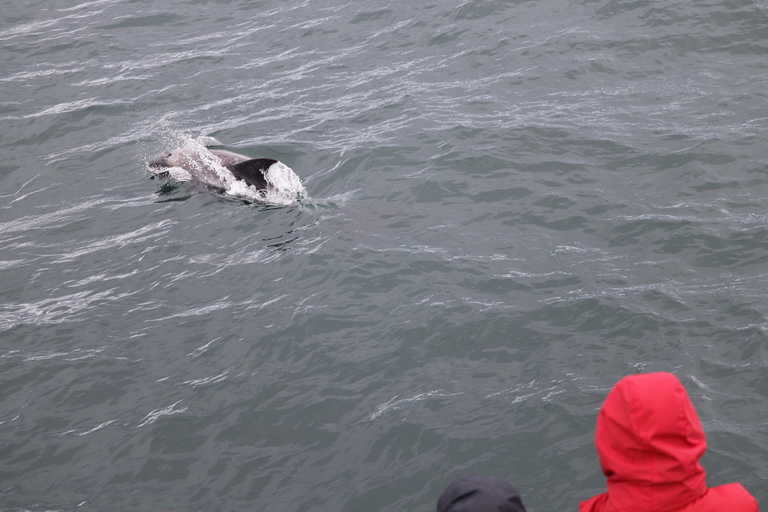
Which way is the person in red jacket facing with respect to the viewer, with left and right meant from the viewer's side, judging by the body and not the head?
facing away from the viewer

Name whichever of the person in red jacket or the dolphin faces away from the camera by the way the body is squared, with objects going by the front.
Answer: the person in red jacket

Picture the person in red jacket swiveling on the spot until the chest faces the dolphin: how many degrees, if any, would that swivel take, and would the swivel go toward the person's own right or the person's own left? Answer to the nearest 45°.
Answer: approximately 45° to the person's own left

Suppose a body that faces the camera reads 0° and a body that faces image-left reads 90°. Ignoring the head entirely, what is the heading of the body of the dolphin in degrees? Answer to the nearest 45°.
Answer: approximately 90°

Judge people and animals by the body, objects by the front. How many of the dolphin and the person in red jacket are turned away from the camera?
1

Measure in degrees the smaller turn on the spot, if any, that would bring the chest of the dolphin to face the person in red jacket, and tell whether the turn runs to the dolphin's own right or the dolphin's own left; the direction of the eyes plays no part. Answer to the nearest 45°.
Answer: approximately 90° to the dolphin's own left
